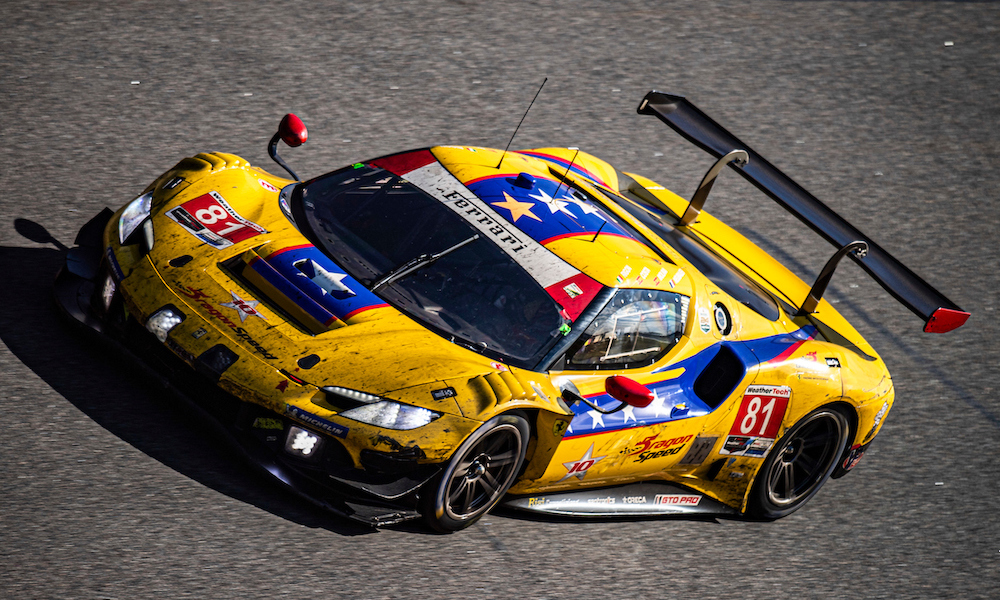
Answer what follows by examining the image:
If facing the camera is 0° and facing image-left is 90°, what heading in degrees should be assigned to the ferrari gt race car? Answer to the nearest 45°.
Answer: approximately 45°
